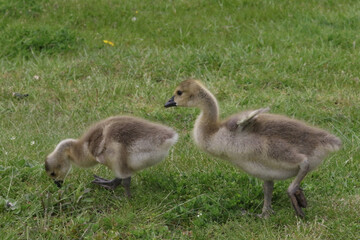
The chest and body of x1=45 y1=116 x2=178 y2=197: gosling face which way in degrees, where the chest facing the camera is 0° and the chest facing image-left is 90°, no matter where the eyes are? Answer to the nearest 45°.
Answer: approximately 90°

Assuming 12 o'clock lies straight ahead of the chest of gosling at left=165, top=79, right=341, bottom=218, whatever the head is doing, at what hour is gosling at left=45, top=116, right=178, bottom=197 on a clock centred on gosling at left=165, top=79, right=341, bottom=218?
gosling at left=45, top=116, right=178, bottom=197 is roughly at 12 o'clock from gosling at left=165, top=79, right=341, bottom=218.

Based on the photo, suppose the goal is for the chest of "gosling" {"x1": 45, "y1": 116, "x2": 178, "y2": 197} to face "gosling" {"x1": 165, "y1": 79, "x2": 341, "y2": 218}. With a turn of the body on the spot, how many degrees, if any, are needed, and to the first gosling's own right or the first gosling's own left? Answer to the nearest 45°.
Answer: approximately 180°

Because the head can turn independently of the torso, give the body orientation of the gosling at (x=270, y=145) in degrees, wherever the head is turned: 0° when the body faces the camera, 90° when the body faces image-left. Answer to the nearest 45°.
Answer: approximately 90°

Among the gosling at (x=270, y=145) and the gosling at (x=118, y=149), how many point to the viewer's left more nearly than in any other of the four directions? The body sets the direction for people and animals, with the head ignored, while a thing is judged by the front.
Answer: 2
